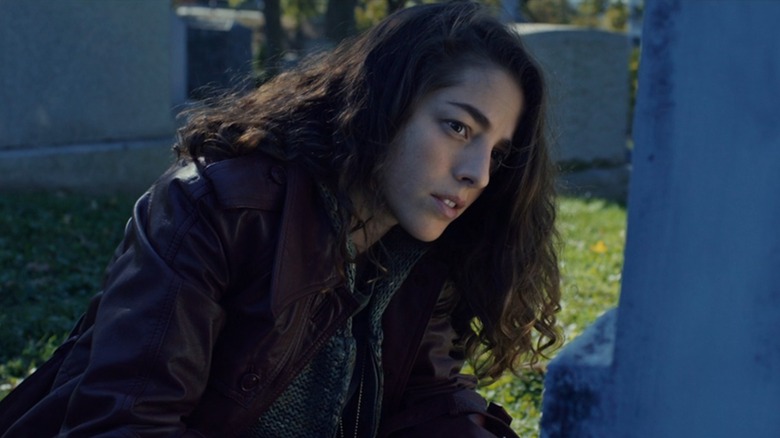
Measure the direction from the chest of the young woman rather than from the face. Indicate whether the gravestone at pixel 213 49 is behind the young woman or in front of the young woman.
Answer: behind

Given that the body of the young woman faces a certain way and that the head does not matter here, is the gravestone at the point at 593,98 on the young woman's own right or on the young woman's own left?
on the young woman's own left

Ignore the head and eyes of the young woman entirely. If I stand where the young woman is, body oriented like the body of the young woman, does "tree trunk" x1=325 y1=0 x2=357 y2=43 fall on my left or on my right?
on my left

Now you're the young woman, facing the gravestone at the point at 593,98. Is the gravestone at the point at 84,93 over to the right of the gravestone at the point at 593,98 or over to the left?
left

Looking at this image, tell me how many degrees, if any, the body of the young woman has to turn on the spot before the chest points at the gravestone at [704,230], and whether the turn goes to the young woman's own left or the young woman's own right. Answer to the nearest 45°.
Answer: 0° — they already face it

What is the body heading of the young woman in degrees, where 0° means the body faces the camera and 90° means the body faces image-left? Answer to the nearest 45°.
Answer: approximately 315°

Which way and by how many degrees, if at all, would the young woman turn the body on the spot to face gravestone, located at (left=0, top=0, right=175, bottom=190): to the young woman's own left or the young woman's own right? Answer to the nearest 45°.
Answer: approximately 135° to the young woman's own left
